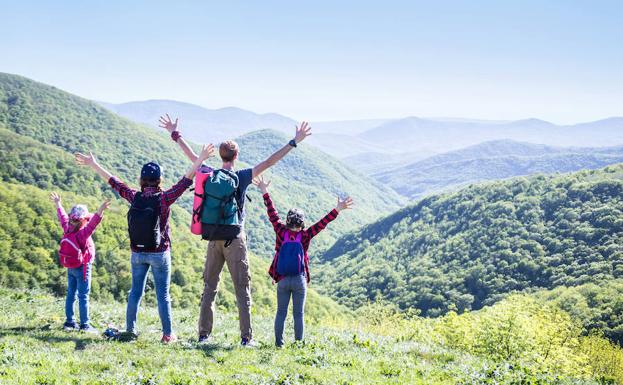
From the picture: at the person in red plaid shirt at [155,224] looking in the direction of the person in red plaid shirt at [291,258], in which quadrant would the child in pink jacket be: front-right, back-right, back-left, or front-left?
back-left

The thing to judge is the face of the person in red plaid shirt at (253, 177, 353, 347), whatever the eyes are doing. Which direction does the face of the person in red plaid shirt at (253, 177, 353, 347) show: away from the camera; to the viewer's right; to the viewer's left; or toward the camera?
away from the camera

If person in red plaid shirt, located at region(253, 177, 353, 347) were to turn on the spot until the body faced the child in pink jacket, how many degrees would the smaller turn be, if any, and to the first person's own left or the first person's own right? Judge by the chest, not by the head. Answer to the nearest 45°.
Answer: approximately 90° to the first person's own left

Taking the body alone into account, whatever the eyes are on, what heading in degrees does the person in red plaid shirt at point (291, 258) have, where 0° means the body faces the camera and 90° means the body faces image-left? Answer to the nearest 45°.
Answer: approximately 180°

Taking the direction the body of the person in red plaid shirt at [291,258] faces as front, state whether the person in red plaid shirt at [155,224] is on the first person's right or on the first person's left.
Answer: on the first person's left

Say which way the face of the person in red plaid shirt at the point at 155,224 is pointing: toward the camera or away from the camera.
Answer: away from the camera

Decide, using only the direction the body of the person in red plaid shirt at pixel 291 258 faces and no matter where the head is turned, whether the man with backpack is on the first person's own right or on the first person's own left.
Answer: on the first person's own left
